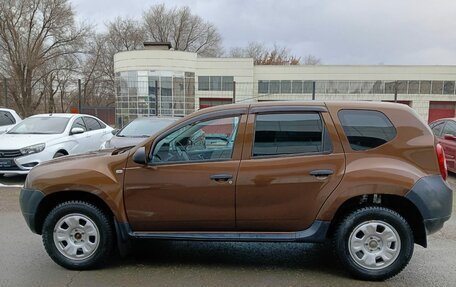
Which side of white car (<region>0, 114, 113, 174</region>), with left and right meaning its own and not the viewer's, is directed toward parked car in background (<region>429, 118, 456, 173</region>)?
left

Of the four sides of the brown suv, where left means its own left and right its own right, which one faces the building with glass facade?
right

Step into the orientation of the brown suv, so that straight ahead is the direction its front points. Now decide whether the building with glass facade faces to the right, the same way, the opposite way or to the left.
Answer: to the left

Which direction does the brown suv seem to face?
to the viewer's left

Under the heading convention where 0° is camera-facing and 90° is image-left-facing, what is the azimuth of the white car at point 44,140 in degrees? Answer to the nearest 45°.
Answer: approximately 45°

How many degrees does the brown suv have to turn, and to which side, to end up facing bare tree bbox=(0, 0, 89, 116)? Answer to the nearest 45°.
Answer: approximately 45° to its right

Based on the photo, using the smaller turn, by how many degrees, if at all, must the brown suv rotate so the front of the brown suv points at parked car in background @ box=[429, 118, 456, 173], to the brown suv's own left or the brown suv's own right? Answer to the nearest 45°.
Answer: approximately 135° to the brown suv's own right

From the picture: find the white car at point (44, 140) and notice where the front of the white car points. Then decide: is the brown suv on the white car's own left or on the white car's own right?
on the white car's own left

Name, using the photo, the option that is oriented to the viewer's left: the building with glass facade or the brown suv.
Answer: the brown suv

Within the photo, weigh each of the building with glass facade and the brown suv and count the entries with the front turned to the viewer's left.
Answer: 1

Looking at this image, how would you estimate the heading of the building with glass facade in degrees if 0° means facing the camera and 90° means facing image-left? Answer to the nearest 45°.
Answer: approximately 0°

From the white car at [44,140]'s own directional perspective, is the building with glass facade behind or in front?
behind

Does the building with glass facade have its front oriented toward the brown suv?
yes
